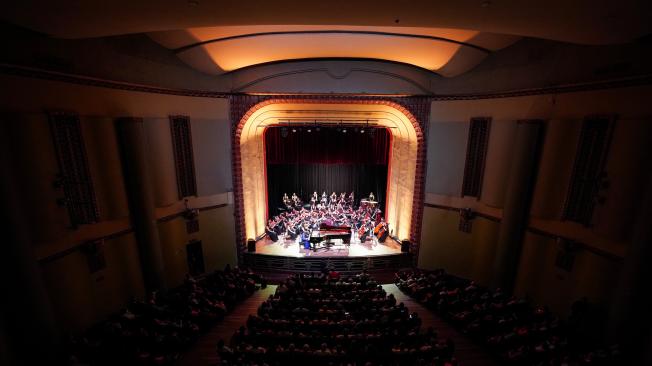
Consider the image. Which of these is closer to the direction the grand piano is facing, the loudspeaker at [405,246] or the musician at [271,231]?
the musician

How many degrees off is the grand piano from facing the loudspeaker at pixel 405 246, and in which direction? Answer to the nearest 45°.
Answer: approximately 180°

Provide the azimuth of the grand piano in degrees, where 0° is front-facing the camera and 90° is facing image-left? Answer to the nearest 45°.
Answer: approximately 90°

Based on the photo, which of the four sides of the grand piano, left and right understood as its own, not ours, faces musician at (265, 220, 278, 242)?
front
